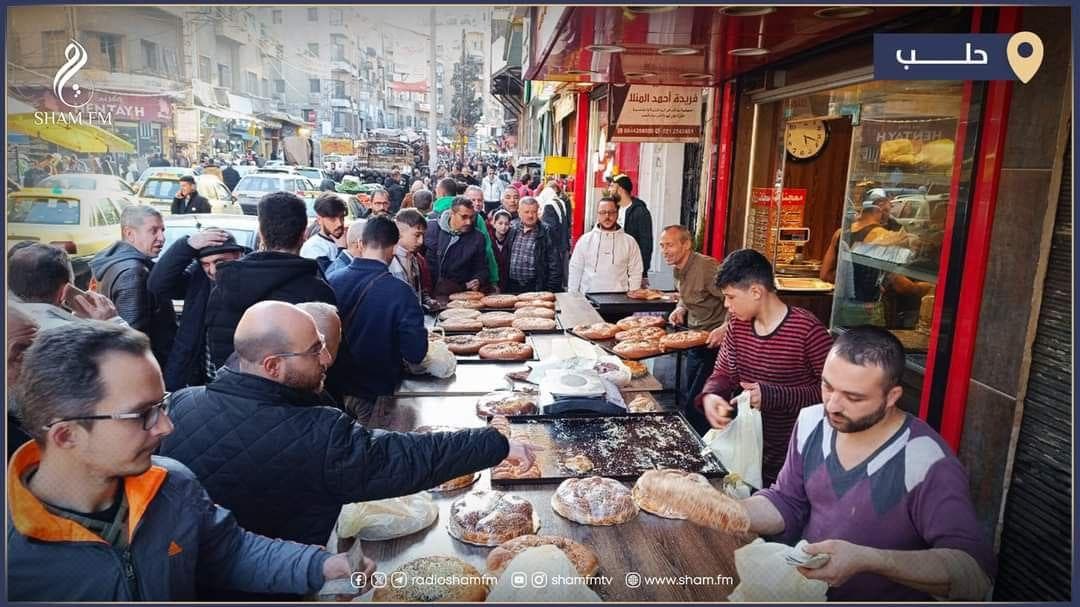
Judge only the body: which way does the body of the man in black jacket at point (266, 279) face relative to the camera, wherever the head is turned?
away from the camera

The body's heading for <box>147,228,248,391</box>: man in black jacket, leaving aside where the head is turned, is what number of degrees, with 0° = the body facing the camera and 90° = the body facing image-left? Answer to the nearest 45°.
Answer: approximately 315°

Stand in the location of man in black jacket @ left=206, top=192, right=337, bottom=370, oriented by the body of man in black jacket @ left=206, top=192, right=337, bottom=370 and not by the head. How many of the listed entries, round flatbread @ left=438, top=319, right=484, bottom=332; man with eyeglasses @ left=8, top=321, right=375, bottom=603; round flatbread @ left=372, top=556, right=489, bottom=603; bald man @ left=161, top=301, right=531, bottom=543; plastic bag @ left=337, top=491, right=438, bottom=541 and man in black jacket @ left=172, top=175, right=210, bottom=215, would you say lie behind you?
4

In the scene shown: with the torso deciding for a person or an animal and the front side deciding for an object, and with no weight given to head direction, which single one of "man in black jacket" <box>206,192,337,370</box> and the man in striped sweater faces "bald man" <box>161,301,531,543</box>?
the man in striped sweater

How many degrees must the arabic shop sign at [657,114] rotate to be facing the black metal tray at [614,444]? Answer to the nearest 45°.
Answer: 0° — it already faces it

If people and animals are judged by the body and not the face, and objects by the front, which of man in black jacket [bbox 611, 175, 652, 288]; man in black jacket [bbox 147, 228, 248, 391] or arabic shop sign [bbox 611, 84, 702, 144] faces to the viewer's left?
man in black jacket [bbox 611, 175, 652, 288]

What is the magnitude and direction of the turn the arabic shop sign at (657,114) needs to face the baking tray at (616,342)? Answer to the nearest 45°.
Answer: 0° — it already faces it

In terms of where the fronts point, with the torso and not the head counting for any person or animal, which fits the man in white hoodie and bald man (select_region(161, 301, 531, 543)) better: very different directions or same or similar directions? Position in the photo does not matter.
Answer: very different directions

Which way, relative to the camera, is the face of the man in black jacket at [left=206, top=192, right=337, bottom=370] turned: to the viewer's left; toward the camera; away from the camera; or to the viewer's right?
away from the camera

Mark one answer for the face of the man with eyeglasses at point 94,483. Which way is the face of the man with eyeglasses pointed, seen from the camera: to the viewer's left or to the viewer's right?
to the viewer's right

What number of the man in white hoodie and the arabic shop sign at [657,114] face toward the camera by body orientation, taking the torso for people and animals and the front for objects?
2
